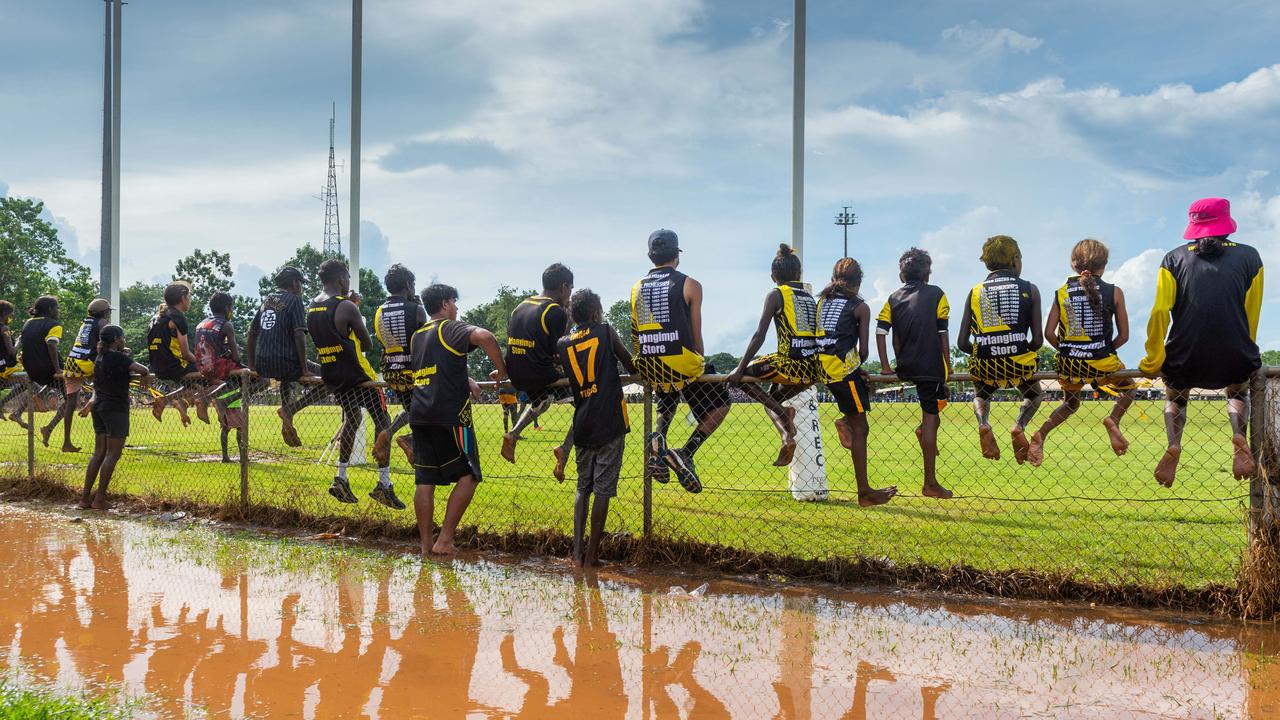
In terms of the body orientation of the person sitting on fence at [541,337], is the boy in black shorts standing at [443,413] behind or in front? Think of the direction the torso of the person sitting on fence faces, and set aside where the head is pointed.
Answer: behind

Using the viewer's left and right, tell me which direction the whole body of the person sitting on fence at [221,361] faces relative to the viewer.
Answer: facing away from the viewer and to the right of the viewer

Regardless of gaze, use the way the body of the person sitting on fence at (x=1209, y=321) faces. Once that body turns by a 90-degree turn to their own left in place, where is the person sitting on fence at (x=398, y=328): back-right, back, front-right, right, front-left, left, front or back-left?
front

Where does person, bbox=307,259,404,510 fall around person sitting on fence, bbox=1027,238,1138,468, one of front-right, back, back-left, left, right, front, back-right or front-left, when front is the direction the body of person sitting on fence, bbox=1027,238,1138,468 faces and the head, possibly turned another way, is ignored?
left

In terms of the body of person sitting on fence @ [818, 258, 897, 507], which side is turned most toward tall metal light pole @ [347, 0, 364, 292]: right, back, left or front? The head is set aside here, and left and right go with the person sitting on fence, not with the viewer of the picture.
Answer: left

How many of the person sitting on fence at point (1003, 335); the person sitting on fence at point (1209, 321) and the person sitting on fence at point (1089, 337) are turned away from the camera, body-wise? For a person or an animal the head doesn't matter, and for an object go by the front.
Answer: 3

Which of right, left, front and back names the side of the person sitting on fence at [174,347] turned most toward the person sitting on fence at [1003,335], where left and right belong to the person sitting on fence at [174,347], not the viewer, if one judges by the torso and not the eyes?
right

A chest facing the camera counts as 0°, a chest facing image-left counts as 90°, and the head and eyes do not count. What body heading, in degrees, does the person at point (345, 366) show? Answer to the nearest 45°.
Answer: approximately 225°

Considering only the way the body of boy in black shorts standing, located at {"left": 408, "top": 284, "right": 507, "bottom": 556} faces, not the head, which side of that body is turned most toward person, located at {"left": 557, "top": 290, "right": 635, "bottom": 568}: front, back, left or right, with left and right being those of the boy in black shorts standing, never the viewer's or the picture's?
right

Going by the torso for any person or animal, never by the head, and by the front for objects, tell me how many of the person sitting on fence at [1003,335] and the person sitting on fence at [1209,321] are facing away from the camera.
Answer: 2

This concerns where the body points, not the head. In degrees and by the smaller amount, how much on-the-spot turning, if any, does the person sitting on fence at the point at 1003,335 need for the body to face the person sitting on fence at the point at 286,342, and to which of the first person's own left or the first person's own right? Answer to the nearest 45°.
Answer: approximately 90° to the first person's own left

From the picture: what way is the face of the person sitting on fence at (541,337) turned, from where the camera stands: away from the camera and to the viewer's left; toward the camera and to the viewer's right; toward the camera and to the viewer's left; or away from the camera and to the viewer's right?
away from the camera and to the viewer's right

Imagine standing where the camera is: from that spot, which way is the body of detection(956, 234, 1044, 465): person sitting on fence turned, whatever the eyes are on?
away from the camera

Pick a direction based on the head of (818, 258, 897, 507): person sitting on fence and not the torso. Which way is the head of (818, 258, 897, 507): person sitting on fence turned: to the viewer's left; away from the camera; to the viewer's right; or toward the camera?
away from the camera
